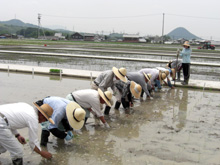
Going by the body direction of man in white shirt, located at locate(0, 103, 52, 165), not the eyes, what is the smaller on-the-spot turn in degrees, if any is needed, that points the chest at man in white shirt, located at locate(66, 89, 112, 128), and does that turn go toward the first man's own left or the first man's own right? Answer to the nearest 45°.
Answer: approximately 45° to the first man's own left

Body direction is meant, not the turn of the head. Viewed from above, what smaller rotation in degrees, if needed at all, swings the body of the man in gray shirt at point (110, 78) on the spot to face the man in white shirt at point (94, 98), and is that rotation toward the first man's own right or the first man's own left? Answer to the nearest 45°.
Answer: approximately 90° to the first man's own right
